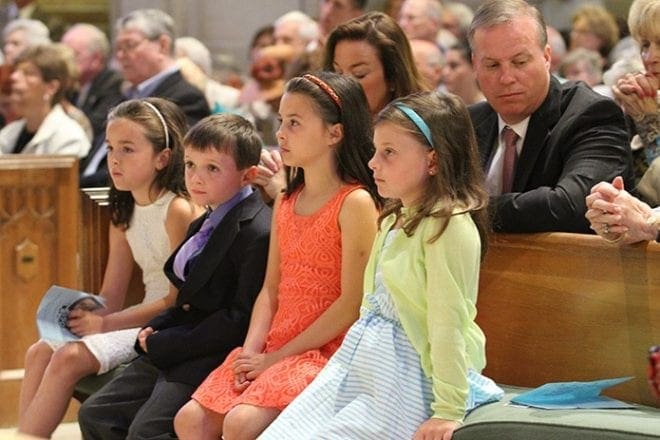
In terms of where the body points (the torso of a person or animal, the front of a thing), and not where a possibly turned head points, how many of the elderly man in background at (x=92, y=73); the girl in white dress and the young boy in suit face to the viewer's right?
0

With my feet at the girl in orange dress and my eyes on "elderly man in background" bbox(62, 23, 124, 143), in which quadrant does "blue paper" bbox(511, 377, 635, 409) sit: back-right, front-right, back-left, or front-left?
back-right

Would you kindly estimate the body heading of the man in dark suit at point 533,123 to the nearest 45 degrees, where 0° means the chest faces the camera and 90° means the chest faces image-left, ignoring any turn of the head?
approximately 45°

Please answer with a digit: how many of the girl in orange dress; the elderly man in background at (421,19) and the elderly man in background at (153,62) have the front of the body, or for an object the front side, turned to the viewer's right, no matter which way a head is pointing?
0

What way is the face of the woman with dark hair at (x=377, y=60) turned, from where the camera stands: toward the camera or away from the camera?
toward the camera

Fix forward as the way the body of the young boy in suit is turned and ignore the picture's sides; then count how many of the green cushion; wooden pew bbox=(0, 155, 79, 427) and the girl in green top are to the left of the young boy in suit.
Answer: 2

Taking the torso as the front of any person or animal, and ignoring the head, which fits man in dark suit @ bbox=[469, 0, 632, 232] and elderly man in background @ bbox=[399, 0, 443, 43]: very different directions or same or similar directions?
same or similar directions

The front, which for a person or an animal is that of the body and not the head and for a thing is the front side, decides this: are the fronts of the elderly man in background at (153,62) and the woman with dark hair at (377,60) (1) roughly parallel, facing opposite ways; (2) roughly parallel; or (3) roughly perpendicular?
roughly parallel

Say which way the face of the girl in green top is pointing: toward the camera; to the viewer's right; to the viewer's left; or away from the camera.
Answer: to the viewer's left
